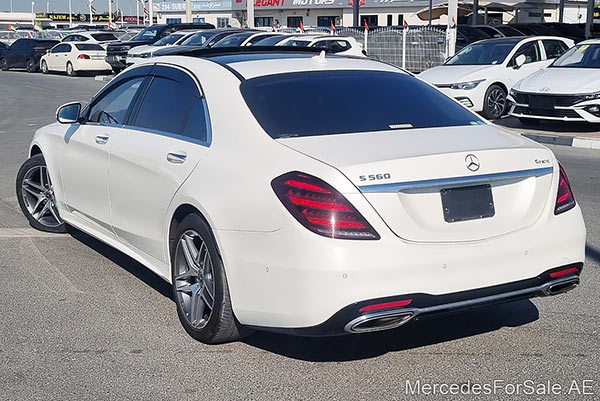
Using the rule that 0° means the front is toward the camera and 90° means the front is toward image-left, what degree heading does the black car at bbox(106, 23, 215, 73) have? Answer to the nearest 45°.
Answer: approximately 45°

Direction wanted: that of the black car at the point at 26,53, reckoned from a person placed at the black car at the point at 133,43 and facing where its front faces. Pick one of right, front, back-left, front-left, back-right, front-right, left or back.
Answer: right

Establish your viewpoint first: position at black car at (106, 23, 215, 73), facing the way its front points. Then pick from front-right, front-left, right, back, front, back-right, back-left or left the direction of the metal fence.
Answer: left

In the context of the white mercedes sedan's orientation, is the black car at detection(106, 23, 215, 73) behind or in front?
in front

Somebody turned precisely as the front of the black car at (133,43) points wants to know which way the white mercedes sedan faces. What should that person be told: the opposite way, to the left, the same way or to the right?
to the right

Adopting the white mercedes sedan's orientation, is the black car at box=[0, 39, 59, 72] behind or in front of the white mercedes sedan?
in front

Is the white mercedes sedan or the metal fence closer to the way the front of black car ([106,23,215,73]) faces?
the white mercedes sedan

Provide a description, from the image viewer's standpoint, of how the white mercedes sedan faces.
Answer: facing away from the viewer and to the left of the viewer

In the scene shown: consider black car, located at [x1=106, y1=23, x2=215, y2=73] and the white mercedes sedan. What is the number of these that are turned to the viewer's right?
0
